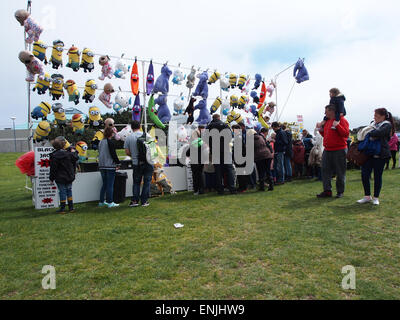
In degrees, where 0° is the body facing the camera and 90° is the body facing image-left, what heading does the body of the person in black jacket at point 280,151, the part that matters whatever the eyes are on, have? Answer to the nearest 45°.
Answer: approximately 90°

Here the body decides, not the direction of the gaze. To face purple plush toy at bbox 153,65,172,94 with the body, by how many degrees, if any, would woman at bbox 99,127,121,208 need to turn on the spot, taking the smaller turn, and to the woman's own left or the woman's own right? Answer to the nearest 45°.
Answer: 0° — they already face it

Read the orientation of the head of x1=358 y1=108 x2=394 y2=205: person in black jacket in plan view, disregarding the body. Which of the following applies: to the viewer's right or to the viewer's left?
to the viewer's left

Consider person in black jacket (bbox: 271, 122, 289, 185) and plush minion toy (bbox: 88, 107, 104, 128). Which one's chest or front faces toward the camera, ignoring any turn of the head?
the plush minion toy

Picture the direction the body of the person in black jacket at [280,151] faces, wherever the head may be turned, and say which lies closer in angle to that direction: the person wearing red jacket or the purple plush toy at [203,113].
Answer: the purple plush toy

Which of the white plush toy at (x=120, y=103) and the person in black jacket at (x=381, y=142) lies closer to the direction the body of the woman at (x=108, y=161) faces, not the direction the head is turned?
the white plush toy

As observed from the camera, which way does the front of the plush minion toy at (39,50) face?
facing the viewer and to the right of the viewer

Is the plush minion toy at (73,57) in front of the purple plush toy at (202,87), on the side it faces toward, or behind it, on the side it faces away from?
in front

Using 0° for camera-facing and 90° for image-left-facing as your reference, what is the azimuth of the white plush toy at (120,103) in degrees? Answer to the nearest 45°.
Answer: approximately 315°

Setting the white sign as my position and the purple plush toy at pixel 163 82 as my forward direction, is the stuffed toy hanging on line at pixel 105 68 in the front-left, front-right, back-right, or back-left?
front-left

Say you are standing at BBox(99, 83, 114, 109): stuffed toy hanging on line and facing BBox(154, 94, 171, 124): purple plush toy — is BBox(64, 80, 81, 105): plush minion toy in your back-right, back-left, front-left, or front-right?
back-right

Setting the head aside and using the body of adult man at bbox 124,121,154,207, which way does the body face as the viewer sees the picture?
away from the camera

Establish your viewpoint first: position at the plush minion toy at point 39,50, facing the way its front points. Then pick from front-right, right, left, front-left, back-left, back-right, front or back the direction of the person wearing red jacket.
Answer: front

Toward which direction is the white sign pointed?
toward the camera

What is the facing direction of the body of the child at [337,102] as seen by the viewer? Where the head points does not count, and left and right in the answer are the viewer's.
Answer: facing to the left of the viewer
